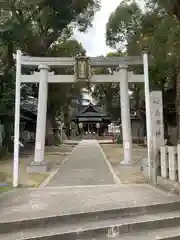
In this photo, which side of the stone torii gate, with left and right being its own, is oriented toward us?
front

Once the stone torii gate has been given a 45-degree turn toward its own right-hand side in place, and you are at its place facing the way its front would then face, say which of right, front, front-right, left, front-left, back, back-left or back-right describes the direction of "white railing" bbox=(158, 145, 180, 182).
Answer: left

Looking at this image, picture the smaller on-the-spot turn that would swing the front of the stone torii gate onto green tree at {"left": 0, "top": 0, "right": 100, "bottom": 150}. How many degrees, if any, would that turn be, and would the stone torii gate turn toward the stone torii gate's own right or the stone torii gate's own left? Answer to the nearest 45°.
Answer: approximately 135° to the stone torii gate's own right

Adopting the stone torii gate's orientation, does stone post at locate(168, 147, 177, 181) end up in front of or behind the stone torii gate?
in front

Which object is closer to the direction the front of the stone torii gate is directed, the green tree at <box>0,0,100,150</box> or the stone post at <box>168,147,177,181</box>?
the stone post

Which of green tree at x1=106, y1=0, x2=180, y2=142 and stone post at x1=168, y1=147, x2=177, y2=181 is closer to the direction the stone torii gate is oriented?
the stone post

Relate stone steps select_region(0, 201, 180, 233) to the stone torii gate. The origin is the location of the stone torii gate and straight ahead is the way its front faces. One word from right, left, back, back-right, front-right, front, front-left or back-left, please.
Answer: front
